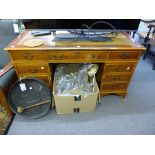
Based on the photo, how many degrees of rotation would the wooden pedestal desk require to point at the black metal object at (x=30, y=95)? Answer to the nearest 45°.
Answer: approximately 90° to its right

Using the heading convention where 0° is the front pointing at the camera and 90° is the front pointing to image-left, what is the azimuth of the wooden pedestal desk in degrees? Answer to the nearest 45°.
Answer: approximately 0°
